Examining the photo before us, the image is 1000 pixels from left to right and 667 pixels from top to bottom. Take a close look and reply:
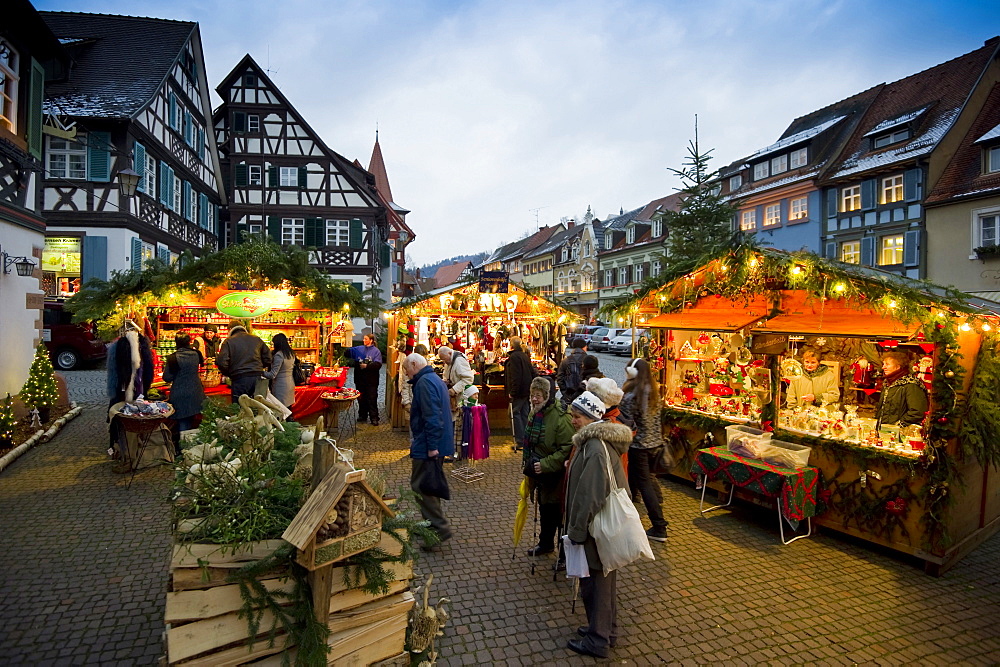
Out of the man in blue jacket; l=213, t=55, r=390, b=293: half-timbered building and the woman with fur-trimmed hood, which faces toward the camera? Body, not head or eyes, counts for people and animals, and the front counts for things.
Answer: the half-timbered building

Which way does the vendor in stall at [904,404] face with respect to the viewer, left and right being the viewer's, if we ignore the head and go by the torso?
facing the viewer and to the left of the viewer

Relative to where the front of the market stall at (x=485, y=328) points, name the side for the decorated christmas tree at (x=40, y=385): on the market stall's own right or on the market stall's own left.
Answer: on the market stall's own right

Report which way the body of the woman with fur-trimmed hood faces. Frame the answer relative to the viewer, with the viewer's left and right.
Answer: facing to the left of the viewer

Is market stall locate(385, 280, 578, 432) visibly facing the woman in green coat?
yes

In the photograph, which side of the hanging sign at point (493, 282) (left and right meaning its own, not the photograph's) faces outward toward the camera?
front

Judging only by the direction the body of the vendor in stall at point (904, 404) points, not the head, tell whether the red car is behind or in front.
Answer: in front

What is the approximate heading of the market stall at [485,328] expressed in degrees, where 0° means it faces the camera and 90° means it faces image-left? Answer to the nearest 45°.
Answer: approximately 0°

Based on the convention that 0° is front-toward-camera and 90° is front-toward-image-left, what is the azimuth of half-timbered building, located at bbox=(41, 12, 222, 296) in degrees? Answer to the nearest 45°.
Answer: approximately 315°

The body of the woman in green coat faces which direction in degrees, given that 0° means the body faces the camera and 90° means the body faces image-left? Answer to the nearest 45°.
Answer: approximately 45°

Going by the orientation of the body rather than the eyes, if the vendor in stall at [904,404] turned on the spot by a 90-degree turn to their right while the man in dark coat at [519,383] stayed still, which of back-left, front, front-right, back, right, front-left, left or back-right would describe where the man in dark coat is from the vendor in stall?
front-left

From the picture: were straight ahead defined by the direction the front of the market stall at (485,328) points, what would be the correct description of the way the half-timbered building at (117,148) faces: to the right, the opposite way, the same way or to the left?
to the left

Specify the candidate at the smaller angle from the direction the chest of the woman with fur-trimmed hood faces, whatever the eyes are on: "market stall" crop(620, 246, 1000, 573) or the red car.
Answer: the red car

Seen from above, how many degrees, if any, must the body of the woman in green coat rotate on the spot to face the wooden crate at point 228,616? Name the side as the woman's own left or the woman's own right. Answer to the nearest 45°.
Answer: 0° — they already face it

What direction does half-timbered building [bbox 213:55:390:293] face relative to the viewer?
toward the camera
